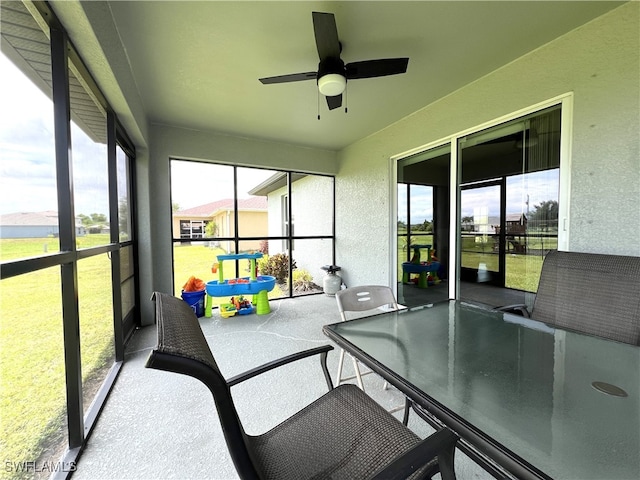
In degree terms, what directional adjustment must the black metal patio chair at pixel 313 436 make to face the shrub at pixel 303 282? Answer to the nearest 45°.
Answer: approximately 45° to its left

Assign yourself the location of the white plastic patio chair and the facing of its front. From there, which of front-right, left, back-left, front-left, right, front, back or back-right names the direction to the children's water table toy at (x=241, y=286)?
back

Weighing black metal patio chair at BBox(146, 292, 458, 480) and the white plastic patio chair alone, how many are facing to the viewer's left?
0

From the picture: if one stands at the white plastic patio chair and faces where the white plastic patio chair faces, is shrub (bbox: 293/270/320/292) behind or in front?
behind

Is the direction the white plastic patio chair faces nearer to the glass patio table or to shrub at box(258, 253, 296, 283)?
the glass patio table

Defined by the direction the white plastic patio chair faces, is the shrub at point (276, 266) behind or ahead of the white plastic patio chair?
behind

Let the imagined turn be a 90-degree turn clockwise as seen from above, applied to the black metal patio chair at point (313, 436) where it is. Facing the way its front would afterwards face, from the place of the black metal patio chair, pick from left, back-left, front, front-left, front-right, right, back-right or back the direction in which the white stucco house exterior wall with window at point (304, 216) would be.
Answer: back-left

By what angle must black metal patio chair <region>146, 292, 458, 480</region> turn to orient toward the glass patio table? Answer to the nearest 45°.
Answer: approximately 45° to its right

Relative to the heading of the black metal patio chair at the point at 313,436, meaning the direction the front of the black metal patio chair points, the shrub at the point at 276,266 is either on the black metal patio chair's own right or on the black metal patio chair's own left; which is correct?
on the black metal patio chair's own left
